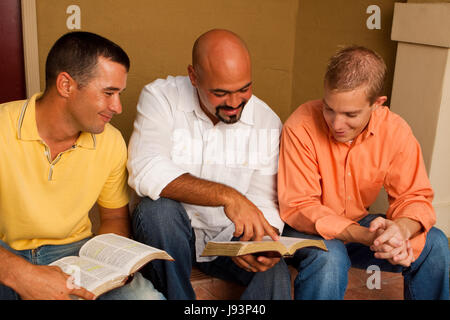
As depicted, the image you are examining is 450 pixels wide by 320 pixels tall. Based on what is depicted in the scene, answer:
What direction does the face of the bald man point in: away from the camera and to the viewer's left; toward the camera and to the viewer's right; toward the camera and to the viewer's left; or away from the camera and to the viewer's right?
toward the camera and to the viewer's right

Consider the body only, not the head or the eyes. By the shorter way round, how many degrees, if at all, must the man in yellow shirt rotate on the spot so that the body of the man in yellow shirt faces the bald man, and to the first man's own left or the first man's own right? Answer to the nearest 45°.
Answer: approximately 45° to the first man's own left

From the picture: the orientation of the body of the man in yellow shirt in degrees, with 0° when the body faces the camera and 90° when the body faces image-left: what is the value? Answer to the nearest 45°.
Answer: approximately 315°
